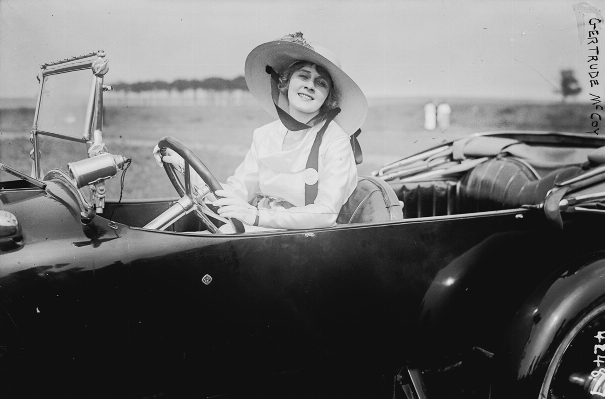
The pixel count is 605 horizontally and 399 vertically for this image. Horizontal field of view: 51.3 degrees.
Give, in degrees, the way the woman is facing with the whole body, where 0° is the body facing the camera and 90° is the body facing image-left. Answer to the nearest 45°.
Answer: approximately 45°
